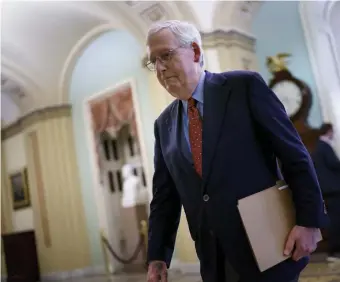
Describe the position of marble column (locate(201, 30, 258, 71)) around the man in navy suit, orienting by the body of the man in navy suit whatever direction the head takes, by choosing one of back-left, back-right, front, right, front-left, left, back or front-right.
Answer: back-right

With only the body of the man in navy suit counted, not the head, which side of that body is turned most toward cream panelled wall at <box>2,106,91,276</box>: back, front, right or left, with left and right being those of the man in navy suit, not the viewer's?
right

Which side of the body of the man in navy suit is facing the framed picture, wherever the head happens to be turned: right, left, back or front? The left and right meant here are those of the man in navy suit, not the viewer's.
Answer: right

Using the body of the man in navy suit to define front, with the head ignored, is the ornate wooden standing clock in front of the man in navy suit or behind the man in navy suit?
behind

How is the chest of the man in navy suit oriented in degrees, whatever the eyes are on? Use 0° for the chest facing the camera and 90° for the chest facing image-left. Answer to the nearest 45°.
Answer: approximately 45°
